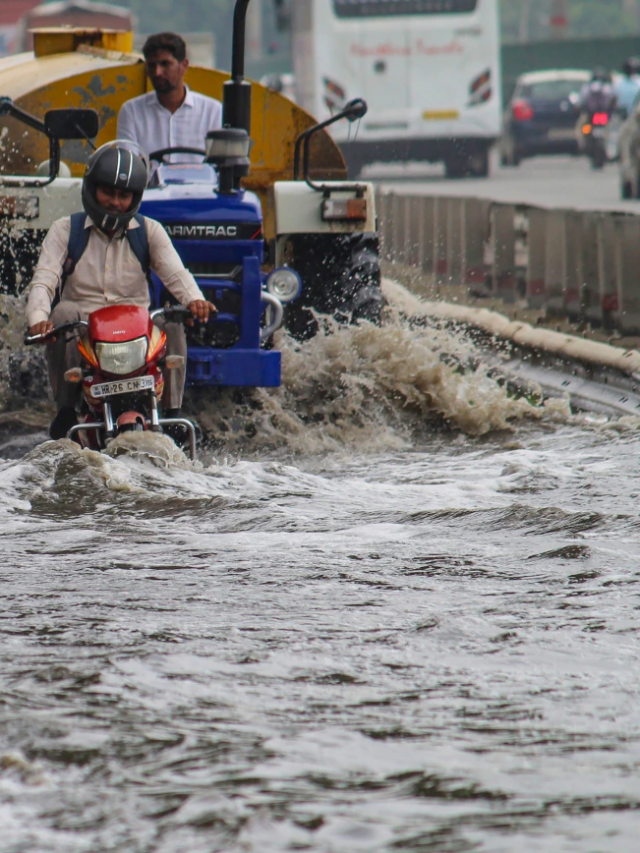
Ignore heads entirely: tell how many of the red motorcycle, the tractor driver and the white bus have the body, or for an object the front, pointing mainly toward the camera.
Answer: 2

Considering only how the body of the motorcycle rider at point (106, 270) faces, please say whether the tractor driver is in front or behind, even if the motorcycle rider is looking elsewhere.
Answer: behind

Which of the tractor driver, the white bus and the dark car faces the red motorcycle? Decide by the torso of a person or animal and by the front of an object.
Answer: the tractor driver

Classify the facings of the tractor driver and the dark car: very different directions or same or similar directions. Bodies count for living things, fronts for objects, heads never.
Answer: very different directions

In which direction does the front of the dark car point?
away from the camera

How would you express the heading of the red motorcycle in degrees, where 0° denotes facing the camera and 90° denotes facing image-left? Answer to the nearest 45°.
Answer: approximately 0°

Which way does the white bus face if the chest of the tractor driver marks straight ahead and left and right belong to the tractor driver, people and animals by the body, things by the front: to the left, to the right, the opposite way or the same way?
the opposite way

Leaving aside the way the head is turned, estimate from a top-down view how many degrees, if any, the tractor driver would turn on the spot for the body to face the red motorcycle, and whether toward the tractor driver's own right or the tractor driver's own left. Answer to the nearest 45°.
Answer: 0° — they already face it

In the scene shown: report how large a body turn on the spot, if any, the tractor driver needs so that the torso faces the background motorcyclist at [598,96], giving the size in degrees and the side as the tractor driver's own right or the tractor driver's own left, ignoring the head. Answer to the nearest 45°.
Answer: approximately 180°
